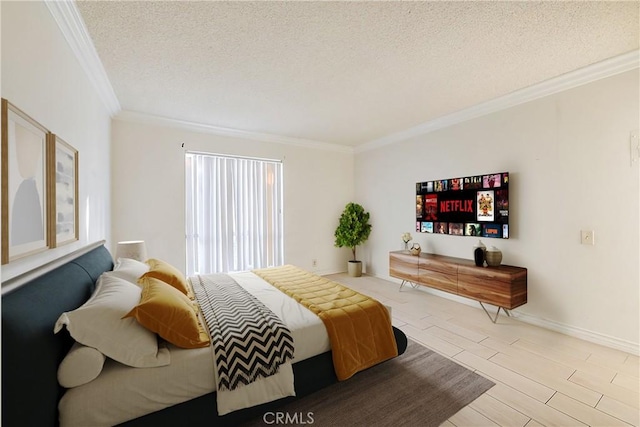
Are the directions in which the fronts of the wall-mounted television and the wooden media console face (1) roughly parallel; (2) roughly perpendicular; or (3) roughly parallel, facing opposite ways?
roughly parallel

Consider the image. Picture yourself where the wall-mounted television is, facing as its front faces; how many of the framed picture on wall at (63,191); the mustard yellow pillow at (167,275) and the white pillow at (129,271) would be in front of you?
3

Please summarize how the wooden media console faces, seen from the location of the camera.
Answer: facing the viewer and to the left of the viewer

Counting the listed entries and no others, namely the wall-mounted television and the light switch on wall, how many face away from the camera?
0

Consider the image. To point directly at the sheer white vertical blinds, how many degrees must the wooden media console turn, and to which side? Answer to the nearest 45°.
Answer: approximately 45° to its right

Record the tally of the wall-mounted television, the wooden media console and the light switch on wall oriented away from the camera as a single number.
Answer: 0

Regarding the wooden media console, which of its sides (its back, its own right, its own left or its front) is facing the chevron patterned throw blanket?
front

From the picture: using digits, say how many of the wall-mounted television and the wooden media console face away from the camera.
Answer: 0

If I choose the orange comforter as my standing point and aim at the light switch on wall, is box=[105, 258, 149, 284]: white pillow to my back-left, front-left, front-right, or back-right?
back-left

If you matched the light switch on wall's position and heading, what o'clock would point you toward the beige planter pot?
The beige planter pot is roughly at 3 o'clock from the light switch on wall.

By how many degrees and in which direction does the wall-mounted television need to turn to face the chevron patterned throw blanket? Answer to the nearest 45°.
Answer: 0° — it already faces it

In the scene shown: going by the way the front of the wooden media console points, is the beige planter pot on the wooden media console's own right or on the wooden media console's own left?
on the wooden media console's own right

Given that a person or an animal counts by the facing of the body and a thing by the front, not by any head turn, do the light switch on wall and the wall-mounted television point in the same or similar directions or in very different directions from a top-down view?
same or similar directions

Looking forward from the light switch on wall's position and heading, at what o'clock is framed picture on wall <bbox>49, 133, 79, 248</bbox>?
The framed picture on wall is roughly at 1 o'clock from the light switch on wall.

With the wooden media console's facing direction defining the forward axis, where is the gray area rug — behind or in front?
in front
